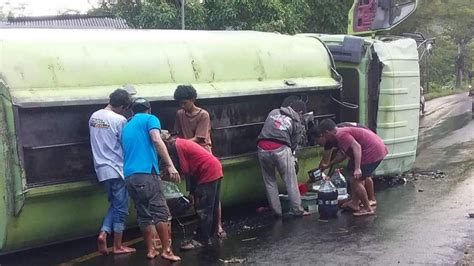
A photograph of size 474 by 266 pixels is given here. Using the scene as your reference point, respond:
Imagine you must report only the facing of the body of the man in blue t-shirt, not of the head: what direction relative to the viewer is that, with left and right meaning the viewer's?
facing away from the viewer and to the right of the viewer

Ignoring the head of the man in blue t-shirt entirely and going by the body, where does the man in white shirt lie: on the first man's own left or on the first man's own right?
on the first man's own left

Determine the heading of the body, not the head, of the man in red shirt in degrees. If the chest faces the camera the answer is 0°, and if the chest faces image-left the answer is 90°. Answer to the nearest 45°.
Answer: approximately 90°

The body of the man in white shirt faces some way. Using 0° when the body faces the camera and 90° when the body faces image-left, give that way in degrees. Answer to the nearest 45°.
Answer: approximately 225°

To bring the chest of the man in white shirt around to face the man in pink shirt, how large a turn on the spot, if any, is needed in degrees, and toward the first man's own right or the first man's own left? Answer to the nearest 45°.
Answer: approximately 45° to the first man's own right

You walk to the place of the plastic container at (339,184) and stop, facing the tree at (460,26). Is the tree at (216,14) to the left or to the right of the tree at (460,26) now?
left

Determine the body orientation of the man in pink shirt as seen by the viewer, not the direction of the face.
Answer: to the viewer's left

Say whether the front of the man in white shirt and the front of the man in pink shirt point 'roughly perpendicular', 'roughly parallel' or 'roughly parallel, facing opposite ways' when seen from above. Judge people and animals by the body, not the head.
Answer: roughly perpendicular
